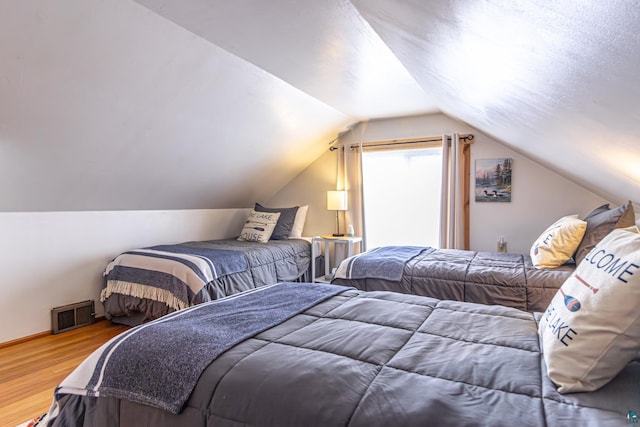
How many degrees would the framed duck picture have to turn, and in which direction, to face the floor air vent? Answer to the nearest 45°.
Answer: approximately 45° to its right

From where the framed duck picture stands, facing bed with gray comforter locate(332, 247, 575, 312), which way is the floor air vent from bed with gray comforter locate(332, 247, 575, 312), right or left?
right

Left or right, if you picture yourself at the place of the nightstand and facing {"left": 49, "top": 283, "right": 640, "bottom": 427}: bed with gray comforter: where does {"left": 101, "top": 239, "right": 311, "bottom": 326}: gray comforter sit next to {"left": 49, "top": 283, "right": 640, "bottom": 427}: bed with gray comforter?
right

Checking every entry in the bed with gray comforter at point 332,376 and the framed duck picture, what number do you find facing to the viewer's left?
1

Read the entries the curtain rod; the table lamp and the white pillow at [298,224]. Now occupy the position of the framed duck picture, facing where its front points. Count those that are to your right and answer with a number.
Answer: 3

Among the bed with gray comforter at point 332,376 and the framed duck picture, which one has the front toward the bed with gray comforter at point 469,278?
the framed duck picture

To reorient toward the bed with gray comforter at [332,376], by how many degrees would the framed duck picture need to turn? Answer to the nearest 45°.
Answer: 0° — it already faces it

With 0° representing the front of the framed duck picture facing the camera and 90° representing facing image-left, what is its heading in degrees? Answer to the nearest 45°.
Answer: approximately 0°

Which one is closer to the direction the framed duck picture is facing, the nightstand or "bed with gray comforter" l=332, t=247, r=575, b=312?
the bed with gray comforter

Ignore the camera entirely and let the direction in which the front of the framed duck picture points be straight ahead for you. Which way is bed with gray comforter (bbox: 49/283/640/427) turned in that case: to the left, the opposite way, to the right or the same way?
to the right

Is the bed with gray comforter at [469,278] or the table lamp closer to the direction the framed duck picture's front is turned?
the bed with gray comforter

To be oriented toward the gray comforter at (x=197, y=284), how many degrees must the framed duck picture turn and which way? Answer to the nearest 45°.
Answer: approximately 45° to its right

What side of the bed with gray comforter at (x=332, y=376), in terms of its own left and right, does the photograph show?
left
